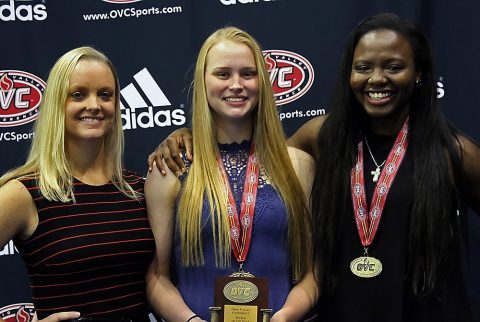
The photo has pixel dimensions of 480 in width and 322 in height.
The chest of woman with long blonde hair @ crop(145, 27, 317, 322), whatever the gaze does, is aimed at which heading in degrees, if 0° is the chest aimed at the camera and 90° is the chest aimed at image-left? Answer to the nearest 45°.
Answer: approximately 0°
